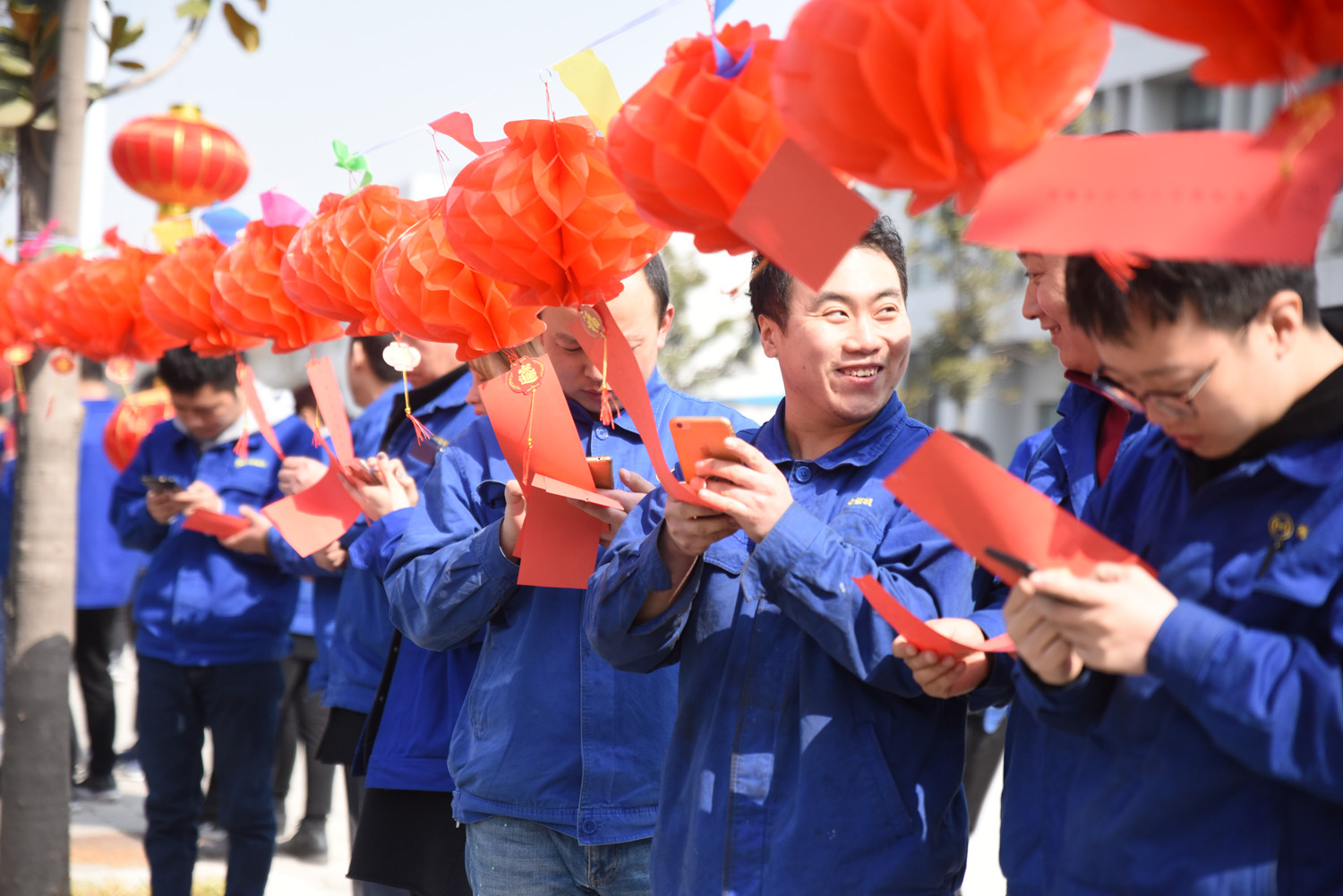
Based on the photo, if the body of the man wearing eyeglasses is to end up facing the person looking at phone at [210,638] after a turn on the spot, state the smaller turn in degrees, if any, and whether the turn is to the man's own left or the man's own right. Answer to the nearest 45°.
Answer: approximately 90° to the man's own right

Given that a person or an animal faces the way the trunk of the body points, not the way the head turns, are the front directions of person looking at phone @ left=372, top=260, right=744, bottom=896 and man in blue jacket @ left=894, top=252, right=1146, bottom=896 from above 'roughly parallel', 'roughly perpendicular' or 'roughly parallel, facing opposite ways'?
roughly perpendicular

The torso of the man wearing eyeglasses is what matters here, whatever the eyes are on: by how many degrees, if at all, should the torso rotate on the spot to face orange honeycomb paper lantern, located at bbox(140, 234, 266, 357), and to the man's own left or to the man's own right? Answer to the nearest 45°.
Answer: approximately 90° to the man's own right

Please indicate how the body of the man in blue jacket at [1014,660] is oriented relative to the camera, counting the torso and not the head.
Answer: to the viewer's left

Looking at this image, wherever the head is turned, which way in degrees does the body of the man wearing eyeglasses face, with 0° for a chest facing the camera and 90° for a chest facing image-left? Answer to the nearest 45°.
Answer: approximately 45°

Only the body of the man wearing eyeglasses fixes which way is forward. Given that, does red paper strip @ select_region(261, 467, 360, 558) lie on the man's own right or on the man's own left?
on the man's own right

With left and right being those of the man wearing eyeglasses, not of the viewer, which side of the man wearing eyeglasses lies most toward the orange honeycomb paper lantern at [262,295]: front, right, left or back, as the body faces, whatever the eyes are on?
right

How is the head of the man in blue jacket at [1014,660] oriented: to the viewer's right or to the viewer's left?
to the viewer's left

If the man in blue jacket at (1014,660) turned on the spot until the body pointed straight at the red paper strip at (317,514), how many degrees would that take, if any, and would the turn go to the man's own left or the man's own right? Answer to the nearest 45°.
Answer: approximately 45° to the man's own right

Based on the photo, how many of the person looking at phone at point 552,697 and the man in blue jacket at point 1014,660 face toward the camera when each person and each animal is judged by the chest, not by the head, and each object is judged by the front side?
1

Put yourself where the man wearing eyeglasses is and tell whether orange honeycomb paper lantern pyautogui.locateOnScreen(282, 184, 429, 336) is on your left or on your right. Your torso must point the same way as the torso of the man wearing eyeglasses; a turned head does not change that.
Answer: on your right

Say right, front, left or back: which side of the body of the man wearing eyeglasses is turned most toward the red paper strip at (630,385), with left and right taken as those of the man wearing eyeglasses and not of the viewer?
right
